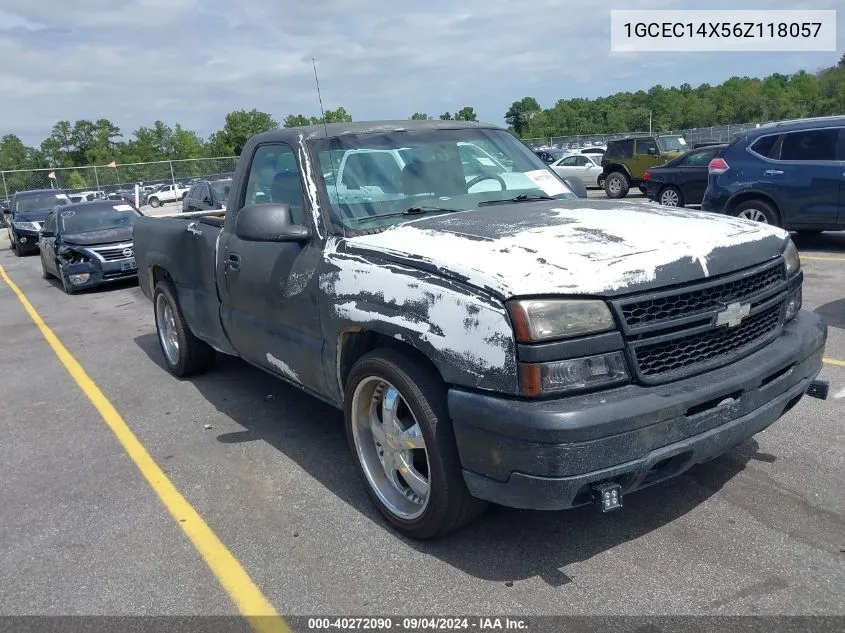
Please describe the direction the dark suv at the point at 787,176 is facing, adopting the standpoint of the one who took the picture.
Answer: facing to the right of the viewer

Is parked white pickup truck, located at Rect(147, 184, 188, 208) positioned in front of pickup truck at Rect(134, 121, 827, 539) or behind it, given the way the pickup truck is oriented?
behind

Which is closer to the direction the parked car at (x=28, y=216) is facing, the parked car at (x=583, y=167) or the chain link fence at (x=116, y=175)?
the parked car

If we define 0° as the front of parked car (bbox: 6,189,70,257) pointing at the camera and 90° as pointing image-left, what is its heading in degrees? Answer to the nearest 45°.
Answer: approximately 315°

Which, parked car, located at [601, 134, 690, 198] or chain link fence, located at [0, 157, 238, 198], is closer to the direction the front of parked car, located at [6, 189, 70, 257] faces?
the parked car

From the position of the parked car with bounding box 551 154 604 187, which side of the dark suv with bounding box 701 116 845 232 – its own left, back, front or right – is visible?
left

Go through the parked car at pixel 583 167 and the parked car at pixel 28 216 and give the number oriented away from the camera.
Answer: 0

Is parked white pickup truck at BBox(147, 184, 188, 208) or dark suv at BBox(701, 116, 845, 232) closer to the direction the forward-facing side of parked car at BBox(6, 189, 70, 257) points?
the dark suv
